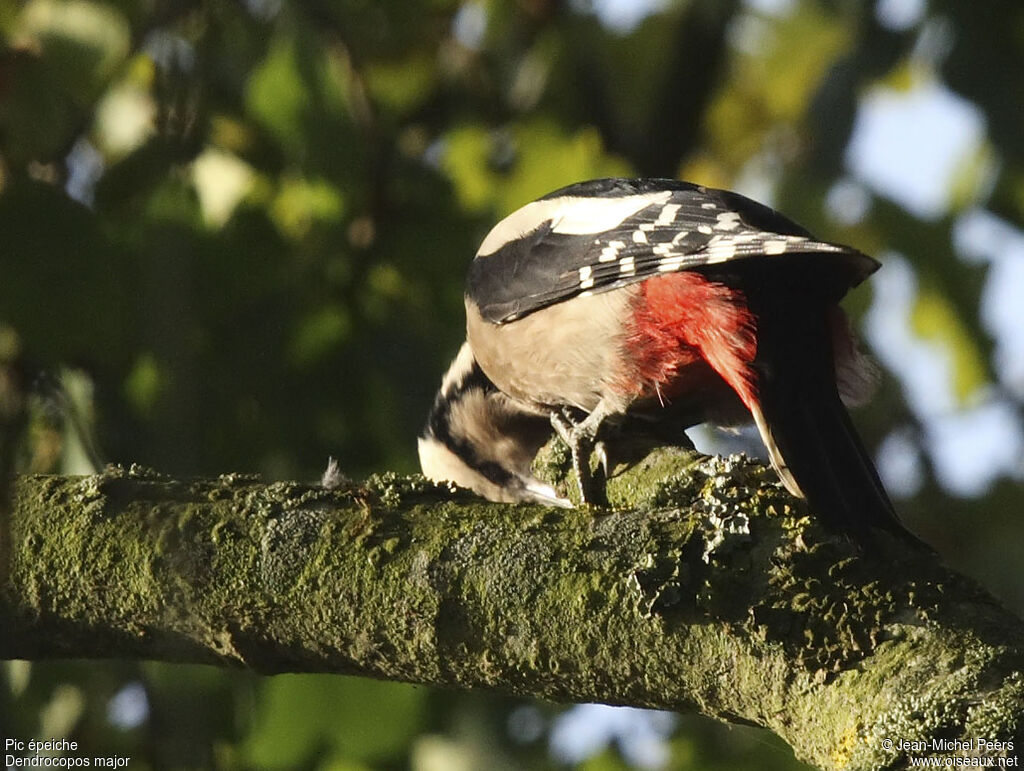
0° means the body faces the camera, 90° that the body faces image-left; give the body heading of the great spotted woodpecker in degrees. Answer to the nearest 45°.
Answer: approximately 90°

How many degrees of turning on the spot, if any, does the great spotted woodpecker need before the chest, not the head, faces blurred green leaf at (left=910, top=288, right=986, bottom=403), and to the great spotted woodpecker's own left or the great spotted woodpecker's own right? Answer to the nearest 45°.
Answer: approximately 135° to the great spotted woodpecker's own right
